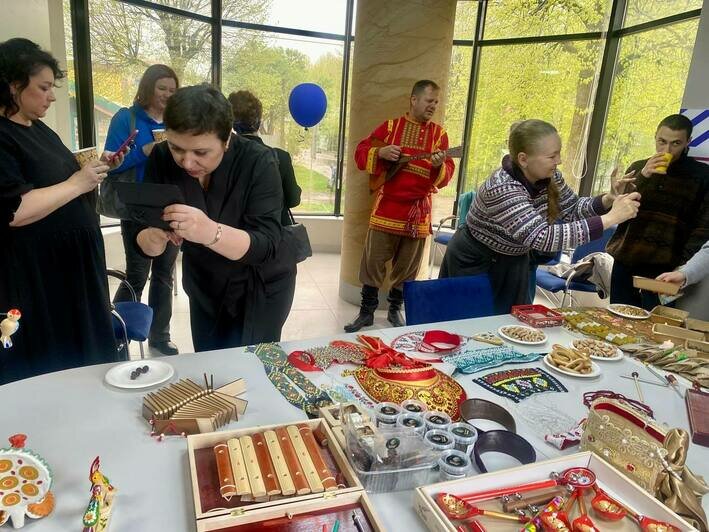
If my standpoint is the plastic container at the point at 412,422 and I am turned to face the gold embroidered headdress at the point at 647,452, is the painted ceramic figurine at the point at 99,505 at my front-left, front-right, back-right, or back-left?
back-right

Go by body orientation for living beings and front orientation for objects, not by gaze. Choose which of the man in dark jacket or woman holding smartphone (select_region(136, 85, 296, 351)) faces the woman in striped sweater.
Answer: the man in dark jacket

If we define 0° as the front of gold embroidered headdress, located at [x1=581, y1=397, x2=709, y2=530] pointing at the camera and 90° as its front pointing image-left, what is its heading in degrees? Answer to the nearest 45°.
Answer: approximately 45°

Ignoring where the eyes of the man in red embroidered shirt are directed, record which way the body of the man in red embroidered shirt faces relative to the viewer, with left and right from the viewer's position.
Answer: facing the viewer and to the right of the viewer

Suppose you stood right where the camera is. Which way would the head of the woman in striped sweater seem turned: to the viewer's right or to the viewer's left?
to the viewer's right

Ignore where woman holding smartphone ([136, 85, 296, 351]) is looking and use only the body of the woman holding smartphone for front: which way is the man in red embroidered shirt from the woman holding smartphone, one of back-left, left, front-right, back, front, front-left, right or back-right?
back

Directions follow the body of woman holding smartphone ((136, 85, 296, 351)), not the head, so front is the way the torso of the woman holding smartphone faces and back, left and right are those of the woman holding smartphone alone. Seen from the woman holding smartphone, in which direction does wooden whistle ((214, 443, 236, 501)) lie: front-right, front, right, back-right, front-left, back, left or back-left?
front-left

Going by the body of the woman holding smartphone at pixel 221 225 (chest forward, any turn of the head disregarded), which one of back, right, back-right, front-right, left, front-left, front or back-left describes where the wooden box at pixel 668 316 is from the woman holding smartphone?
back-left
